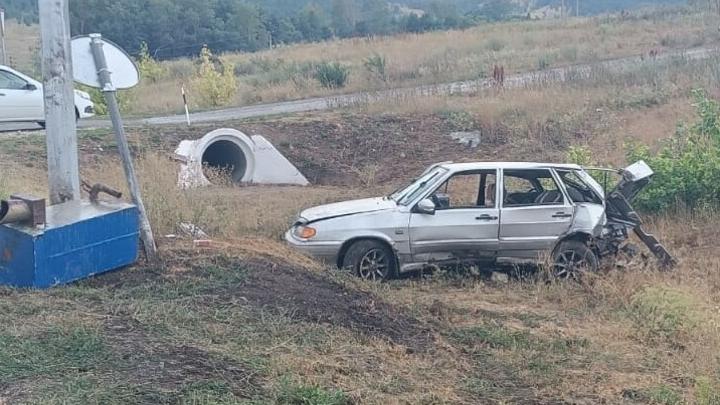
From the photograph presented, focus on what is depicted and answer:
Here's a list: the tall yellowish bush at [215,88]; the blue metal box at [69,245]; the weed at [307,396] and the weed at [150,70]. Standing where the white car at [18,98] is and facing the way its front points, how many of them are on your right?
2

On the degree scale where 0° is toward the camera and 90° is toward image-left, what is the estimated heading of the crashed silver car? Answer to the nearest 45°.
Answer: approximately 90°

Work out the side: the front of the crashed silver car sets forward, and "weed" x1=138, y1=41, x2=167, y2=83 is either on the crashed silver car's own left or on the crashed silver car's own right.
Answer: on the crashed silver car's own right

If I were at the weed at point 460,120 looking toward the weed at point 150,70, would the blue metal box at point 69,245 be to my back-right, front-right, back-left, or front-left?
back-left

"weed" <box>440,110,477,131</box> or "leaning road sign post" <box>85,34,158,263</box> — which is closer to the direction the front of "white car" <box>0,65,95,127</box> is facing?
the weed

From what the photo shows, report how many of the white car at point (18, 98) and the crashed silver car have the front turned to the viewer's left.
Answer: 1

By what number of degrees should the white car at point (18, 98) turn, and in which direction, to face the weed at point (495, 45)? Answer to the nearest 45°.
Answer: approximately 45° to its left

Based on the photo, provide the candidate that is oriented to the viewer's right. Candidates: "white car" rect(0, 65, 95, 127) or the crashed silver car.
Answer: the white car

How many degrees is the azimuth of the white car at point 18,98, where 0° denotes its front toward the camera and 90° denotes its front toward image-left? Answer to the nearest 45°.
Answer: approximately 270°

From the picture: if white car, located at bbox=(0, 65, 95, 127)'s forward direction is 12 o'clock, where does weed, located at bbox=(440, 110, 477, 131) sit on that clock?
The weed is roughly at 12 o'clock from the white car.

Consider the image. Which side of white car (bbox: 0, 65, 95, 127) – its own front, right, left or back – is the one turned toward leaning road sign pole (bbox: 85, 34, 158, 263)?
right

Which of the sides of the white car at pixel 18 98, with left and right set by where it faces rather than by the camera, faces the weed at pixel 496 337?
right
